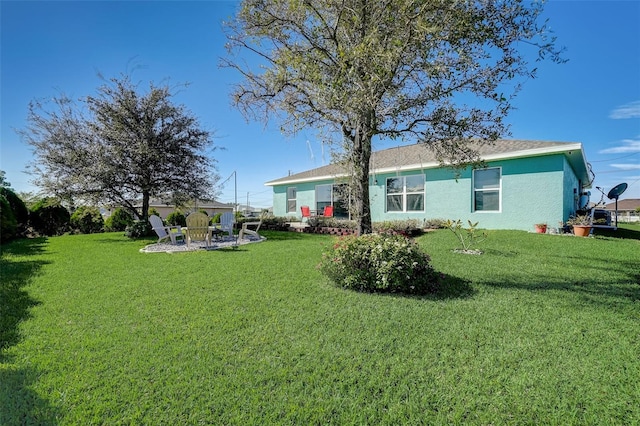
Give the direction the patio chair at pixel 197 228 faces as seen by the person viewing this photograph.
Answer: facing away from the viewer

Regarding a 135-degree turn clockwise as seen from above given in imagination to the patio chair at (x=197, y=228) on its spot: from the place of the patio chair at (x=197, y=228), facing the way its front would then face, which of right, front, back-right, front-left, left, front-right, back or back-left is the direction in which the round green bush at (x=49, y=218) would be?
back

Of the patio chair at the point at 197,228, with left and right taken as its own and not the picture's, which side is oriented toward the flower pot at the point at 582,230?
right

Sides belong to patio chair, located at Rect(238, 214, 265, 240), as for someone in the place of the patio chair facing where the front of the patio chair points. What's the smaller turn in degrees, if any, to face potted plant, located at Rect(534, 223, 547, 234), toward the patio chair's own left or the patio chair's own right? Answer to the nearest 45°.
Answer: approximately 180°

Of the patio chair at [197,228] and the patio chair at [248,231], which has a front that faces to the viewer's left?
the patio chair at [248,231]

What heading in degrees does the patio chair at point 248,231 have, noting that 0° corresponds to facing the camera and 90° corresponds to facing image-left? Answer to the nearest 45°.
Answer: approximately 90°

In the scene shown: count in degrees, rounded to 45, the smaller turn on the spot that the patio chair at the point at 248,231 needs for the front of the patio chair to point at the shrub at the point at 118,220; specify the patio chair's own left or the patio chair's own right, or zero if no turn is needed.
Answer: approximately 45° to the patio chair's own right

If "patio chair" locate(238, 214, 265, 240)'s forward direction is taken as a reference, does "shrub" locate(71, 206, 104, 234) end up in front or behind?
in front

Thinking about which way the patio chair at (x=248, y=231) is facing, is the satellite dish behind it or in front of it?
behind
